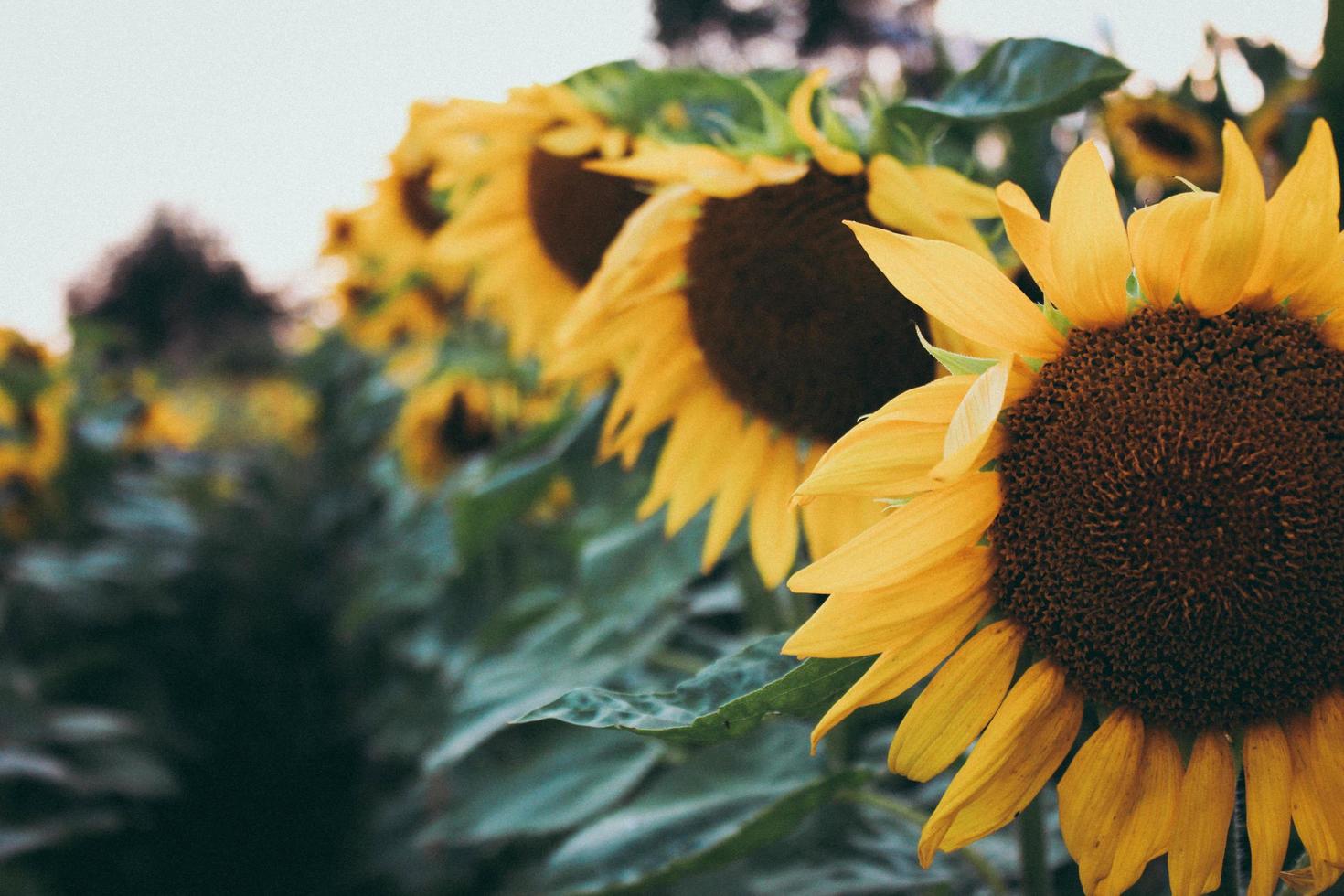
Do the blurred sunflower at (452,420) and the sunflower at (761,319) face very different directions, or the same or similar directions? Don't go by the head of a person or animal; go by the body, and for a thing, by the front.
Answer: same or similar directions

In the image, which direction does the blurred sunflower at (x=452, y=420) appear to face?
toward the camera

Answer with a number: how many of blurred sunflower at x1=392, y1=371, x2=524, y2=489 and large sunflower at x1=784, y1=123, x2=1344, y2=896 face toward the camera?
2

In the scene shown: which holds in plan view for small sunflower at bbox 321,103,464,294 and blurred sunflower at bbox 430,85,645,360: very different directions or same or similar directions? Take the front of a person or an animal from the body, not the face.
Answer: same or similar directions

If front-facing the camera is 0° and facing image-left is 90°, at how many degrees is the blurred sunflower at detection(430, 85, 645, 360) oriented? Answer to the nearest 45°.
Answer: approximately 0°

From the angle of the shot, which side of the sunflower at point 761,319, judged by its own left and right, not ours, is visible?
front

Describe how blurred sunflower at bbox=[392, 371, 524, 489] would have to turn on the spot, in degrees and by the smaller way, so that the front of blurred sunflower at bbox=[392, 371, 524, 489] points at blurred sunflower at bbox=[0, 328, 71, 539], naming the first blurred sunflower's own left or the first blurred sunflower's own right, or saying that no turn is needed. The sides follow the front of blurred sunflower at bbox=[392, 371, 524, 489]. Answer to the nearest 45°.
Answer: approximately 135° to the first blurred sunflower's own right
